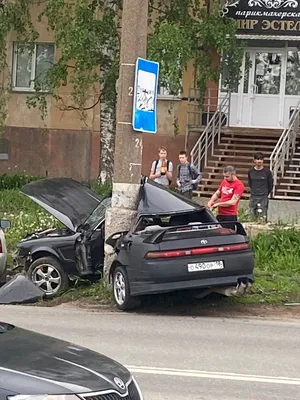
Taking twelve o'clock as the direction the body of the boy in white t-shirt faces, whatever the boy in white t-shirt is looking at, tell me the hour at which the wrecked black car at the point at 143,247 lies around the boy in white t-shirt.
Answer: The wrecked black car is roughly at 12 o'clock from the boy in white t-shirt.

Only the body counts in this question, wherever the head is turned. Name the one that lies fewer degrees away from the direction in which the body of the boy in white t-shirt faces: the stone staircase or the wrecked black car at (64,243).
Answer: the wrecked black car

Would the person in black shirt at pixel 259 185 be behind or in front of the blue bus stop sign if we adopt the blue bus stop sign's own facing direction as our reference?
behind

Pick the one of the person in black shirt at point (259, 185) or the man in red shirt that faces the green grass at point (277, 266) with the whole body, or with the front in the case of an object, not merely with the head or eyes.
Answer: the person in black shirt

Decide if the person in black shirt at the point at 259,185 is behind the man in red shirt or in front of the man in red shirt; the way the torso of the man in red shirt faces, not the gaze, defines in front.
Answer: behind

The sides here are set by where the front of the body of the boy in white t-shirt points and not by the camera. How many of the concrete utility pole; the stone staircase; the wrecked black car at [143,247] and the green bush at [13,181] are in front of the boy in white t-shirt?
2

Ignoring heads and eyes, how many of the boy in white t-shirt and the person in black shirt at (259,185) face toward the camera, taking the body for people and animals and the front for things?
2
